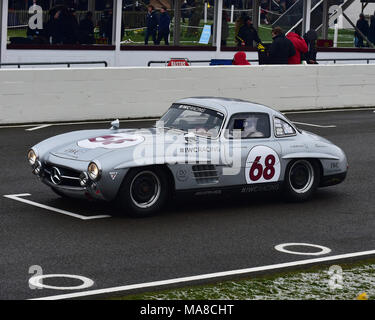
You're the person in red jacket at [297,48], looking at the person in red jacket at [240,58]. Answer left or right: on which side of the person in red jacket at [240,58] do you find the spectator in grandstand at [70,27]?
right

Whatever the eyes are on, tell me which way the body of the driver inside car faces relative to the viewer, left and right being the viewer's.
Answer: facing the viewer and to the left of the viewer

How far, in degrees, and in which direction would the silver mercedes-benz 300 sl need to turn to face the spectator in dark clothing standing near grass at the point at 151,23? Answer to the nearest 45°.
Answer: approximately 135° to its right

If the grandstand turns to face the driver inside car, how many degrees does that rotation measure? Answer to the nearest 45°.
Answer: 0° — it already faces them

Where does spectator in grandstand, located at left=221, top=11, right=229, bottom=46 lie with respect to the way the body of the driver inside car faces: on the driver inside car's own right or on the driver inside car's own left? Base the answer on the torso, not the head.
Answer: on the driver inside car's own right

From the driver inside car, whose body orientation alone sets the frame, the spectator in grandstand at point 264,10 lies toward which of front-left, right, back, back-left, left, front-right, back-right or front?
back-right

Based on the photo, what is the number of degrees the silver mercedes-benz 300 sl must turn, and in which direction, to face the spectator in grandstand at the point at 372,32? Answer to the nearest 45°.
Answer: approximately 135° to its right

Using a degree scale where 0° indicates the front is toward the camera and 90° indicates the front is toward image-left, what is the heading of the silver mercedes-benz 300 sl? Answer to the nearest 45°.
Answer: approximately 45°

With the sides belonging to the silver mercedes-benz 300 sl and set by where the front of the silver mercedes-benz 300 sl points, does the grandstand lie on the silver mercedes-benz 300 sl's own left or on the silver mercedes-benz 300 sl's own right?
on the silver mercedes-benz 300 sl's own right

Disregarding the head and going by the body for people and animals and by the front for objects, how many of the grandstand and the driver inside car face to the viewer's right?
0

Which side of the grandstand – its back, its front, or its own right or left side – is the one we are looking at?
front

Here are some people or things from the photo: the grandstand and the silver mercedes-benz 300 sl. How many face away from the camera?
0
